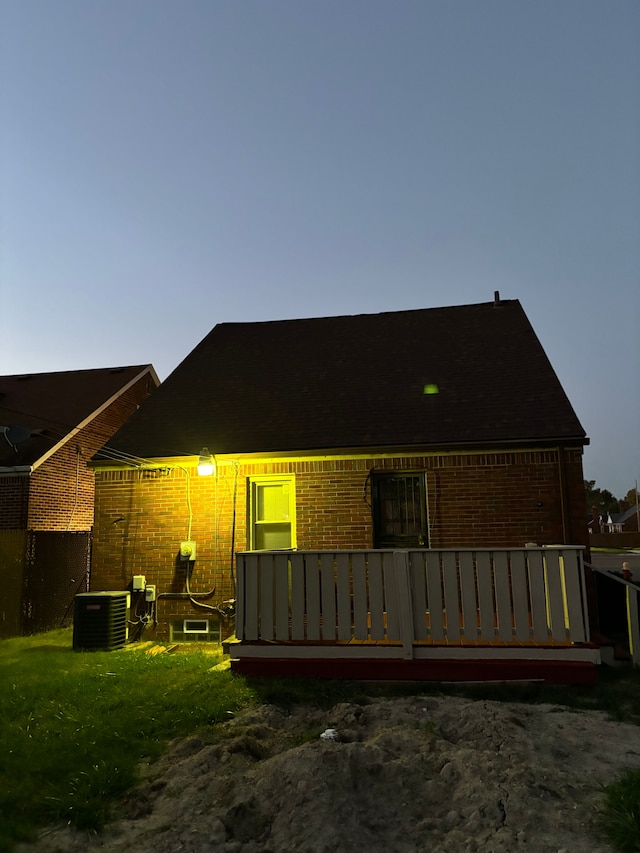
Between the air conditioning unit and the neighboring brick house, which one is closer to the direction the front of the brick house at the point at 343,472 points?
the neighboring brick house

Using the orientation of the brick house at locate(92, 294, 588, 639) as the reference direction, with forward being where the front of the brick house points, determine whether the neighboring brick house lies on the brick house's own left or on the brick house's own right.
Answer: on the brick house's own left

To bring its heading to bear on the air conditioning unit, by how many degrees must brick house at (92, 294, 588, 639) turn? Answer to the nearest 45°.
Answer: approximately 90° to its left

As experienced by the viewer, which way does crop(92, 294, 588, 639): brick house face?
facing away from the viewer

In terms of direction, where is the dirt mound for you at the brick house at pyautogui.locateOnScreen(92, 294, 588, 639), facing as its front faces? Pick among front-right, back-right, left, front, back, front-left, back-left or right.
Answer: back

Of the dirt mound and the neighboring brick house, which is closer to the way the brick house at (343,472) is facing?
the neighboring brick house
